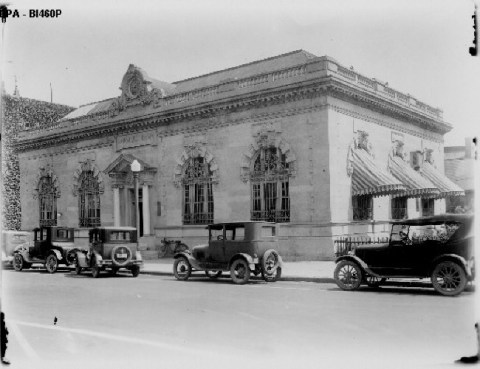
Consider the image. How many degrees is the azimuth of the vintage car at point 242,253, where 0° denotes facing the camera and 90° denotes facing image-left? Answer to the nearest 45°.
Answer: approximately 135°

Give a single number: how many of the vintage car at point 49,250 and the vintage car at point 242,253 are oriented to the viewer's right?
0

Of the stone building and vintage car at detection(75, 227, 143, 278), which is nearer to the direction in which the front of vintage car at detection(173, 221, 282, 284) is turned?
the vintage car

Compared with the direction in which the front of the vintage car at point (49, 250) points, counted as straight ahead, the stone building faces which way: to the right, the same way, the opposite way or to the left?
to the left

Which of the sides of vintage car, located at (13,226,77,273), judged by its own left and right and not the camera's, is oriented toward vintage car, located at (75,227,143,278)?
back

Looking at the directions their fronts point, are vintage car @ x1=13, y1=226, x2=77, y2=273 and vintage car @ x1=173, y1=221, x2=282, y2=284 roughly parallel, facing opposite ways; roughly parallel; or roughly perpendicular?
roughly parallel

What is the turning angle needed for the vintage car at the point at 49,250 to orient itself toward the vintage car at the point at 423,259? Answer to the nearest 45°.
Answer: approximately 180°

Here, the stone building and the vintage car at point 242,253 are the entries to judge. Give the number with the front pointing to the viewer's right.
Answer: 0

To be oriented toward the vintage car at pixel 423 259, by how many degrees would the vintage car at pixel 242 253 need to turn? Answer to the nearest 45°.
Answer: approximately 180°

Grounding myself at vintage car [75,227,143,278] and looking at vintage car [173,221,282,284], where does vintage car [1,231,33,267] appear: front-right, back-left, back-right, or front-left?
back-left

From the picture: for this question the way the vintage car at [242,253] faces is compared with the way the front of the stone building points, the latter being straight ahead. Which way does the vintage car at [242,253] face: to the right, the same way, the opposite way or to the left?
to the right

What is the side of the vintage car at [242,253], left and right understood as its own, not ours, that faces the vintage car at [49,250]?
front

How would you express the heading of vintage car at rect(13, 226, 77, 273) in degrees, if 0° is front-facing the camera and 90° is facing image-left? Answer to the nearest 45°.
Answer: approximately 135°
